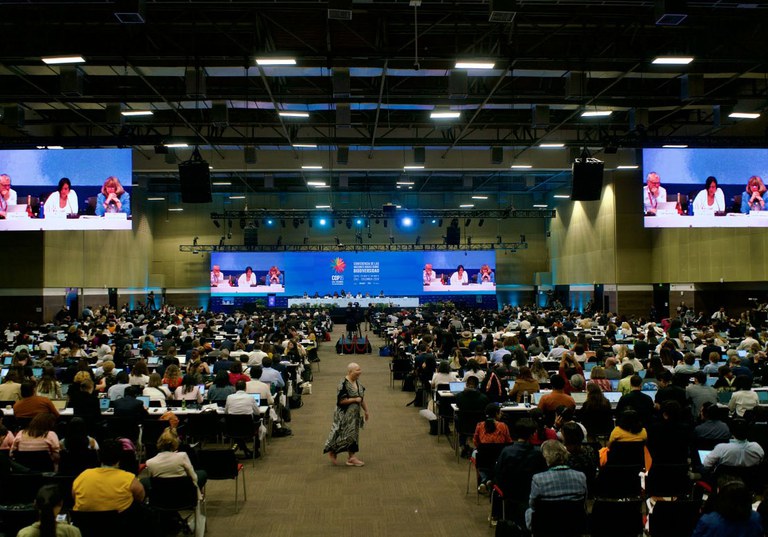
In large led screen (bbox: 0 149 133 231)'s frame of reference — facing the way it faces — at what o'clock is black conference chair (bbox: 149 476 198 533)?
The black conference chair is roughly at 12 o'clock from the large led screen.

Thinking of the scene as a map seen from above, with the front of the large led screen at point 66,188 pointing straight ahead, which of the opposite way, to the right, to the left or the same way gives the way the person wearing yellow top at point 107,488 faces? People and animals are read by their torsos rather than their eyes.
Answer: the opposite way

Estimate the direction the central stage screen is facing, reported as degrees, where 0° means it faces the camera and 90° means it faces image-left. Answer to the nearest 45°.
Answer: approximately 0°

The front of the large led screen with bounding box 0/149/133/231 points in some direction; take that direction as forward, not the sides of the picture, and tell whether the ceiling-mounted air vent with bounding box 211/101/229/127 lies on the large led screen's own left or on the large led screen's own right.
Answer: on the large led screen's own left

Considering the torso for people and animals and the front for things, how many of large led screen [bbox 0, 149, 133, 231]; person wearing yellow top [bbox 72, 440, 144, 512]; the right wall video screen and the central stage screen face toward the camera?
3

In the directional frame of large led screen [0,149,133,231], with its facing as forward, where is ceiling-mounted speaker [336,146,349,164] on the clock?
The ceiling-mounted speaker is roughly at 8 o'clock from the large led screen.

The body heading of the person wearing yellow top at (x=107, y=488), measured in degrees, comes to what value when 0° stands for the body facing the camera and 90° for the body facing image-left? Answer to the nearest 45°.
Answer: approximately 180°

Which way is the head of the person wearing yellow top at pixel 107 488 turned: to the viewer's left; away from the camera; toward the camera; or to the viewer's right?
away from the camera

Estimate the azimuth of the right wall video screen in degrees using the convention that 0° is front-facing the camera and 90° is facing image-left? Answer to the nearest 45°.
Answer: approximately 0°
